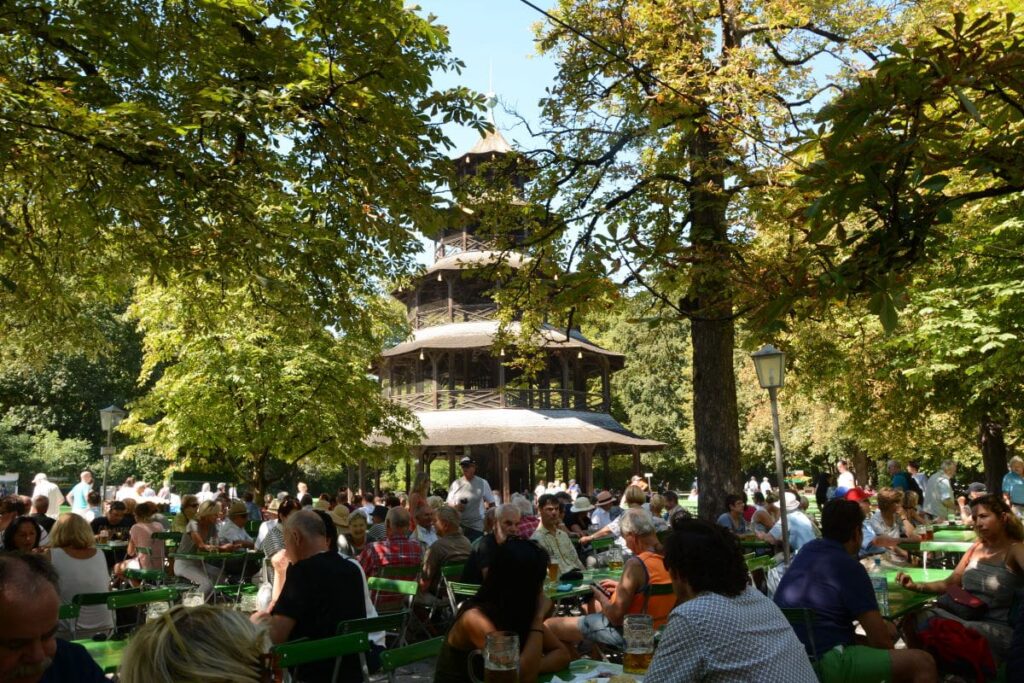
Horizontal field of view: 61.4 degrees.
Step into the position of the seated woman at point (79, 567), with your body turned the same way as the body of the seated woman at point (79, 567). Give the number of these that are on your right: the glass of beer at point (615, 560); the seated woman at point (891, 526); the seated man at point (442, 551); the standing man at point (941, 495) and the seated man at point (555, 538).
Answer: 5

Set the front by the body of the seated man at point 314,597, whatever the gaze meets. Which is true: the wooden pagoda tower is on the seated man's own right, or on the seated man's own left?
on the seated man's own right

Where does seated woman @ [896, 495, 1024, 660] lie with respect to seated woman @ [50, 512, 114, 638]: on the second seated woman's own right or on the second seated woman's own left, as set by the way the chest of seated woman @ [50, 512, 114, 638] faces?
on the second seated woman's own right

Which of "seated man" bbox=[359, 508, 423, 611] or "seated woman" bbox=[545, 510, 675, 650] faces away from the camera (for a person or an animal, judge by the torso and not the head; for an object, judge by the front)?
the seated man

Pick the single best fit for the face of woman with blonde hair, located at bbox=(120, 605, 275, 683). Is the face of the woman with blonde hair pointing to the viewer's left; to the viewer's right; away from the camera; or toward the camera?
away from the camera

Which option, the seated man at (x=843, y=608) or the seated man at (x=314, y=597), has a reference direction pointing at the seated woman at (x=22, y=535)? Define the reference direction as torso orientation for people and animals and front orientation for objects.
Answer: the seated man at (x=314, y=597)

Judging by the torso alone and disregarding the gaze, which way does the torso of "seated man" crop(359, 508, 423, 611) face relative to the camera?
away from the camera

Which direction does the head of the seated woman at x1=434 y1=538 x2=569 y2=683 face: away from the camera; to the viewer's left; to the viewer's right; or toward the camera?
away from the camera

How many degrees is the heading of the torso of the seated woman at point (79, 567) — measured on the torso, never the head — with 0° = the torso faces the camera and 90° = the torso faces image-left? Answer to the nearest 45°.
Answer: approximately 180°

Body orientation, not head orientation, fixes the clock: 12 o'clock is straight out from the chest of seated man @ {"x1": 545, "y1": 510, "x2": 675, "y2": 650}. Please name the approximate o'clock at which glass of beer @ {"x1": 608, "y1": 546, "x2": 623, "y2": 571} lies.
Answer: The glass of beer is roughly at 3 o'clock from the seated man.

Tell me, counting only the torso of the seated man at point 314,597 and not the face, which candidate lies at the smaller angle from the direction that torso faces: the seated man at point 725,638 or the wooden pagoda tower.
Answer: the wooden pagoda tower

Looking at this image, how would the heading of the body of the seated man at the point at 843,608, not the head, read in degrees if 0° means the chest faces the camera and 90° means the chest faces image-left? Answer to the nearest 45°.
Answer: approximately 225°

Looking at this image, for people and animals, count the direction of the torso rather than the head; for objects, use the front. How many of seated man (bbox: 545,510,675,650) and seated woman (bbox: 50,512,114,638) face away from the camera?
1

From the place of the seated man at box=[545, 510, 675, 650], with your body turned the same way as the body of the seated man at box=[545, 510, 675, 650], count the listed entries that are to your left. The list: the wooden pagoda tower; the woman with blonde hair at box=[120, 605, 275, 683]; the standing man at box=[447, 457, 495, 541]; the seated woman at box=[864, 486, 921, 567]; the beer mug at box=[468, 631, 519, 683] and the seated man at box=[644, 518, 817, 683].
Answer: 3

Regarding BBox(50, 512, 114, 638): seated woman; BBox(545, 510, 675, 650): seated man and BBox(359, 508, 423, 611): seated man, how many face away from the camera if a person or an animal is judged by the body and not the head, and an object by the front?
2

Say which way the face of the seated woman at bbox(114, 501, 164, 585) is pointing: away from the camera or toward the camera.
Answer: away from the camera

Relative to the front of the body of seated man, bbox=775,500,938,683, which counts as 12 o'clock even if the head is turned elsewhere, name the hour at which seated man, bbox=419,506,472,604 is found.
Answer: seated man, bbox=419,506,472,604 is roughly at 9 o'clock from seated man, bbox=775,500,938,683.

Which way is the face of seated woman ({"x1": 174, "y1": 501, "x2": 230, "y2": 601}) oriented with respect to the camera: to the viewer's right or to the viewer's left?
to the viewer's right

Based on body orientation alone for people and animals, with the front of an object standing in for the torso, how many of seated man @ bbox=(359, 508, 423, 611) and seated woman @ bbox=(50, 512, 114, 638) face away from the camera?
2

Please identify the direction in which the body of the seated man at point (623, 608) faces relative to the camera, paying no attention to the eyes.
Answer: to the viewer's left
